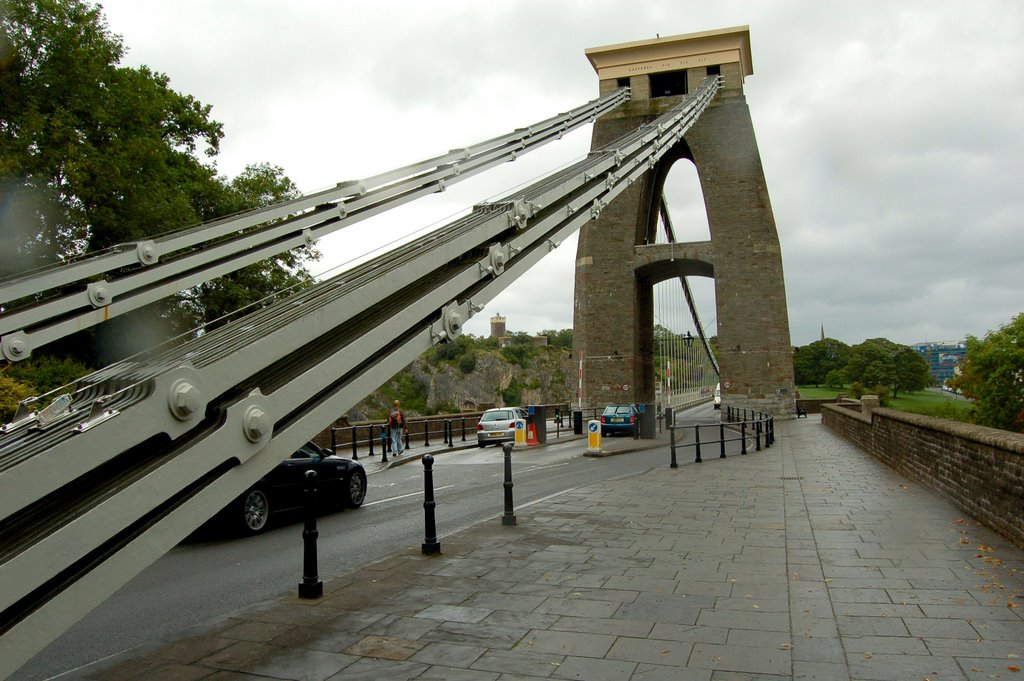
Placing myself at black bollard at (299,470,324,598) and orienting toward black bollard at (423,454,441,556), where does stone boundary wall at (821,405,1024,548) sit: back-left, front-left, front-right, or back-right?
front-right

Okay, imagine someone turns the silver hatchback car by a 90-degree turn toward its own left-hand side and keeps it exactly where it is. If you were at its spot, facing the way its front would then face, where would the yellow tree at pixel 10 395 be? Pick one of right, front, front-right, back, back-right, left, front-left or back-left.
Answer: left

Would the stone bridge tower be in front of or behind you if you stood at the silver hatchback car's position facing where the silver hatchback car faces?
in front

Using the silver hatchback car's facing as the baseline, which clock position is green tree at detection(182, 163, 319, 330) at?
The green tree is roughly at 7 o'clock from the silver hatchback car.

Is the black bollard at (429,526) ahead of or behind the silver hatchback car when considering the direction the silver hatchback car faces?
behind

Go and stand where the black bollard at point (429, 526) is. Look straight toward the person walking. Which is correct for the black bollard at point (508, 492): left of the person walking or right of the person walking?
right

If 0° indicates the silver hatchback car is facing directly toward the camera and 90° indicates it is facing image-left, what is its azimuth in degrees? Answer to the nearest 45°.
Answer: approximately 225°

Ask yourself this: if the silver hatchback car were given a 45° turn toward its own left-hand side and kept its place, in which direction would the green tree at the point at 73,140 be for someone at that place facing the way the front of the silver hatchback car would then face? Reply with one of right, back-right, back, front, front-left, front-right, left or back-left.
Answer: back-left

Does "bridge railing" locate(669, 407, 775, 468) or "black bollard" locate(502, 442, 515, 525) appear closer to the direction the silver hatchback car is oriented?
the bridge railing

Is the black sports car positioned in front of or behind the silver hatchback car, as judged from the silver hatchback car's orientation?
behind

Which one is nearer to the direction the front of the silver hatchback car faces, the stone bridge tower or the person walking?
the stone bridge tower

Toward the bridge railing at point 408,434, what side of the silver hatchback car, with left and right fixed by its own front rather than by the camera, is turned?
left

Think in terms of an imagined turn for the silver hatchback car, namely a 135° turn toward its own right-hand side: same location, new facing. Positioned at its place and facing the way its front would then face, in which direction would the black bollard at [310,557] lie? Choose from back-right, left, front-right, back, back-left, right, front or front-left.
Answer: front

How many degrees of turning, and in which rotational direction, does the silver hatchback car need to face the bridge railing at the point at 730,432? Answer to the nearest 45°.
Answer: approximately 45° to its right
